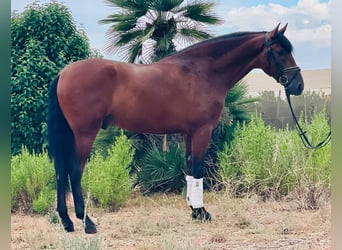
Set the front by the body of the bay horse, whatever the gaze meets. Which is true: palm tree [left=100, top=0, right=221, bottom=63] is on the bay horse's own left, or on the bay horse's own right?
on the bay horse's own left

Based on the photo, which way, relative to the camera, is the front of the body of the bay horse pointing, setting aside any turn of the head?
to the viewer's right

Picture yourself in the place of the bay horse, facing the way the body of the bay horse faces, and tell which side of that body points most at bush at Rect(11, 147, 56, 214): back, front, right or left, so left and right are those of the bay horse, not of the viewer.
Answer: back

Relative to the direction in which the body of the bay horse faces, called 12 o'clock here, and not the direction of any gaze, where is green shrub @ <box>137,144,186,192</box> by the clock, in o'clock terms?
The green shrub is roughly at 9 o'clock from the bay horse.
